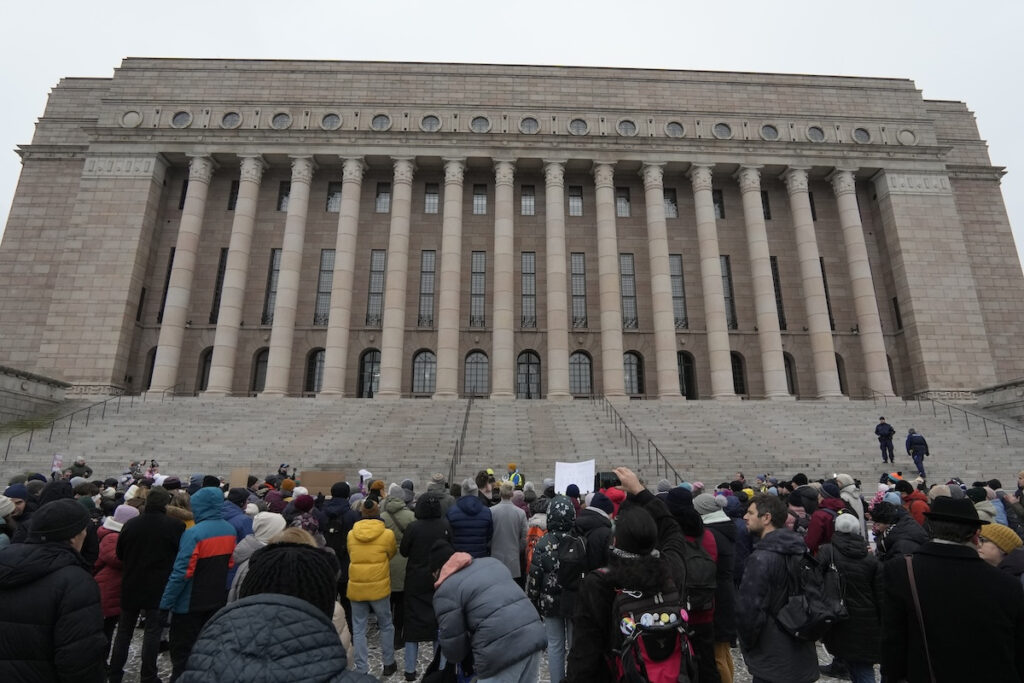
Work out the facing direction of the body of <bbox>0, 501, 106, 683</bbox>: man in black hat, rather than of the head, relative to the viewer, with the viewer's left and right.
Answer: facing away from the viewer and to the right of the viewer

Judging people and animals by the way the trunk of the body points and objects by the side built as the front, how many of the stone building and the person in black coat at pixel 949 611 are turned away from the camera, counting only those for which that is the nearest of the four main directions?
1

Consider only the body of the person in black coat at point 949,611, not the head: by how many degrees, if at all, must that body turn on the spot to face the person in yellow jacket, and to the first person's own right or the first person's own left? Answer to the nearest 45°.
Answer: approximately 90° to the first person's own left

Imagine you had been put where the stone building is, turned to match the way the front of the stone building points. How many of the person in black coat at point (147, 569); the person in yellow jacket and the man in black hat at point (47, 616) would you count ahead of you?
3

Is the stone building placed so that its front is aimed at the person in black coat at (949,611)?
yes

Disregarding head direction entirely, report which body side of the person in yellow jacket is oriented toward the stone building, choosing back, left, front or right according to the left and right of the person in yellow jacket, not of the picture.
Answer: front

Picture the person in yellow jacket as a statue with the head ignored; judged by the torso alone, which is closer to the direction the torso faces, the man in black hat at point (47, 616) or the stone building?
the stone building

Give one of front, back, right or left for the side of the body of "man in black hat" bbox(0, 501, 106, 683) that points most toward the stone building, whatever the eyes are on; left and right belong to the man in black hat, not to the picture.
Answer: front

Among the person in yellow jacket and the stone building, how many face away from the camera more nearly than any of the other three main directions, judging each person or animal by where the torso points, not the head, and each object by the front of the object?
1

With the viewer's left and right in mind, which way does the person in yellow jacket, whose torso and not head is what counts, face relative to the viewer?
facing away from the viewer

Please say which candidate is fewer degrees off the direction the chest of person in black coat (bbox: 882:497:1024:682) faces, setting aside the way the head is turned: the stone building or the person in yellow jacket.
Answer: the stone building

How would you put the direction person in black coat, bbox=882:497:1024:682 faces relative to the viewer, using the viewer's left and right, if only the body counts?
facing away from the viewer

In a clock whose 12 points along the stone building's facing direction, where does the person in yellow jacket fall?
The person in yellow jacket is roughly at 12 o'clock from the stone building.

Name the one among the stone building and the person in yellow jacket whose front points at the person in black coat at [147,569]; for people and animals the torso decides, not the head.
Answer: the stone building

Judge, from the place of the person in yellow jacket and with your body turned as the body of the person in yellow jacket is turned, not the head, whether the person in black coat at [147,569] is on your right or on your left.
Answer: on your left
